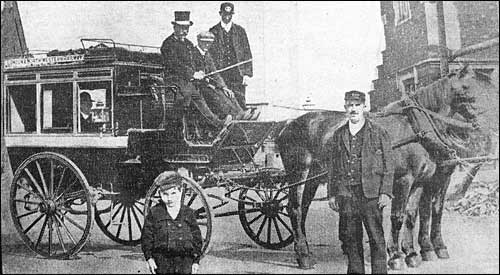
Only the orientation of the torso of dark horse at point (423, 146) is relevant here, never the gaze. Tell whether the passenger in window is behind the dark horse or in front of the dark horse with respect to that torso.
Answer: behind

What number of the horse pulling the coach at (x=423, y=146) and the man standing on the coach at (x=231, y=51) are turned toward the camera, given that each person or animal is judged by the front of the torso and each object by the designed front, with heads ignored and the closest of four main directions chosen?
1

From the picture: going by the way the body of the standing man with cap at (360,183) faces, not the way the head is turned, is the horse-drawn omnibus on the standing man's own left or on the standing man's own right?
on the standing man's own right

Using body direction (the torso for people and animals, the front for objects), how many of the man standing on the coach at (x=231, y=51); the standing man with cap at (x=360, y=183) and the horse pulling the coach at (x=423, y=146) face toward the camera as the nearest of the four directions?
2

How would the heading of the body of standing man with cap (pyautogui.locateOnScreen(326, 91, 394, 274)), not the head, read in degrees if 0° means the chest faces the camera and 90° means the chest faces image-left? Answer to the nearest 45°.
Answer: approximately 0°

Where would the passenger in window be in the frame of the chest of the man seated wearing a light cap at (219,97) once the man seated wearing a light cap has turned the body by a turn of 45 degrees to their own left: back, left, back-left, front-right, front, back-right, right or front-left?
back

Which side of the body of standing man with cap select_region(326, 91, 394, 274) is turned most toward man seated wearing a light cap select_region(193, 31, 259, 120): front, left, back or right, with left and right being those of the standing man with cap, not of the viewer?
right

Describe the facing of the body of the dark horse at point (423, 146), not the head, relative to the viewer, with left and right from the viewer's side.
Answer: facing to the right of the viewer

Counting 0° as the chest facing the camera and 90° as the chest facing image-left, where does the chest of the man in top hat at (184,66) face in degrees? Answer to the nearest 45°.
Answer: approximately 315°

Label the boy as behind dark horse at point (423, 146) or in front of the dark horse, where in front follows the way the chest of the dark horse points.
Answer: behind

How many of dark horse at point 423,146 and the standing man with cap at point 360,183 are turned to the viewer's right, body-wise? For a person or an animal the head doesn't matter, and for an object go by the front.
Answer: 1

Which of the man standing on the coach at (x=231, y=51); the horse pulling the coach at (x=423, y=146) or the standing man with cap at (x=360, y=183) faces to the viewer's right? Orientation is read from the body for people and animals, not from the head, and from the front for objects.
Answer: the horse pulling the coach

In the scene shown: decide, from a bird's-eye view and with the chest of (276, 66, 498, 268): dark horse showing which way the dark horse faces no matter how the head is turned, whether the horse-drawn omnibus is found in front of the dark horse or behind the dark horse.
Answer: behind
